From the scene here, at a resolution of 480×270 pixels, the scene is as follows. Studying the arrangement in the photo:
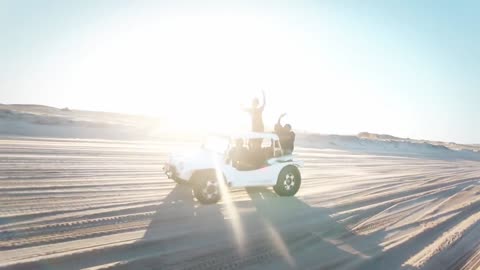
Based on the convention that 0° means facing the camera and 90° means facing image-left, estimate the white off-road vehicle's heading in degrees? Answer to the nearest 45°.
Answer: approximately 45°
